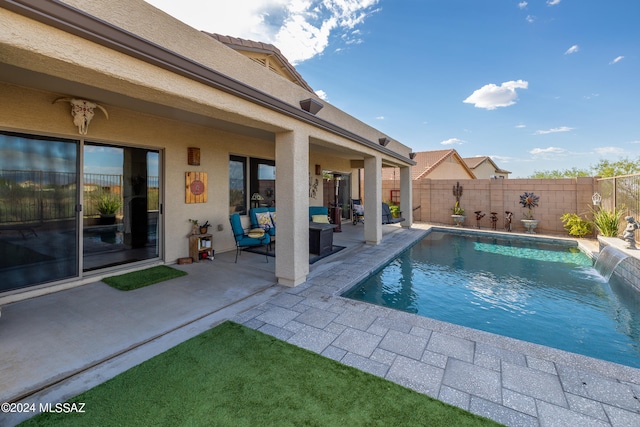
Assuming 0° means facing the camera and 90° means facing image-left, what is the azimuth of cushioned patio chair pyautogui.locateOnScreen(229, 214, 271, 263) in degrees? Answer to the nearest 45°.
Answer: approximately 270°

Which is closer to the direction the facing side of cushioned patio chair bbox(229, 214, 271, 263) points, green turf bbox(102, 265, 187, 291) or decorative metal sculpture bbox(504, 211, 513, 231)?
the decorative metal sculpture

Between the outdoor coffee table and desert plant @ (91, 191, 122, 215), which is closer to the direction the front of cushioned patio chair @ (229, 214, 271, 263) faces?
the outdoor coffee table

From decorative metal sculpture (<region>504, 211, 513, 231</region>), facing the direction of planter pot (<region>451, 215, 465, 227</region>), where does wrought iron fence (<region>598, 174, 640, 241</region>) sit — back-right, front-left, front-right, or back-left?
back-left
